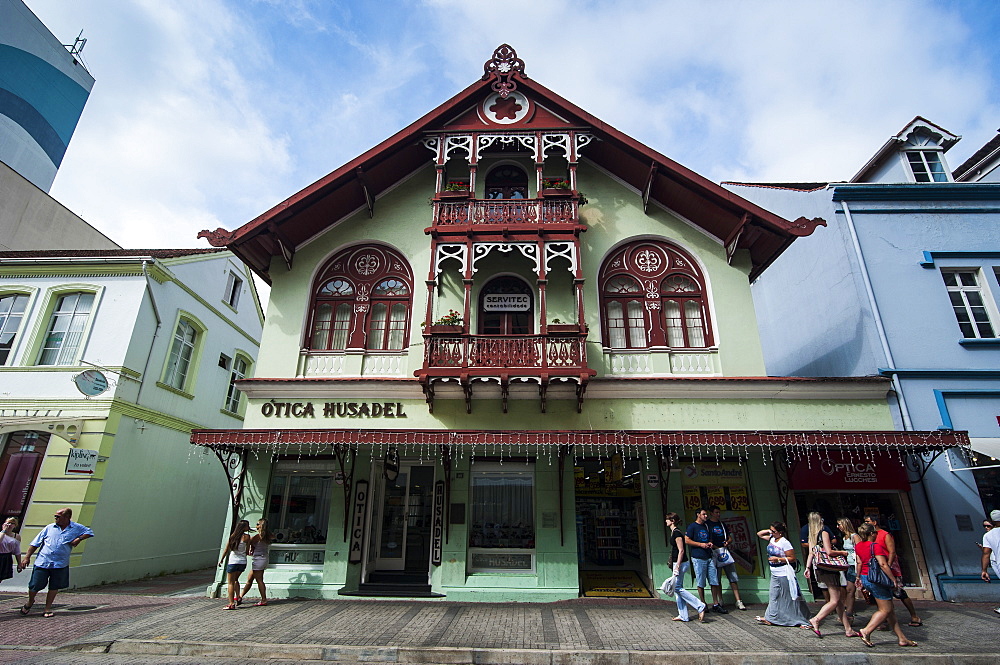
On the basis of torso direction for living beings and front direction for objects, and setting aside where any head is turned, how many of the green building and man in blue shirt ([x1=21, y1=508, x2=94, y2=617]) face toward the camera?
2

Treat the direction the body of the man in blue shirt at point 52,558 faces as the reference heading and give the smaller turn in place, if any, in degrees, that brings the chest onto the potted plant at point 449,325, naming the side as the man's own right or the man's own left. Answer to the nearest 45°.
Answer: approximately 45° to the man's own left

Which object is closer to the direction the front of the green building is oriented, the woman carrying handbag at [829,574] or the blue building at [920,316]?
the woman carrying handbag

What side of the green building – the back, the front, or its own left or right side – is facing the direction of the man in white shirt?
left

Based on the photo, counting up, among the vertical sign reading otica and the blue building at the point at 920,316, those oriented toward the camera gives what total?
2

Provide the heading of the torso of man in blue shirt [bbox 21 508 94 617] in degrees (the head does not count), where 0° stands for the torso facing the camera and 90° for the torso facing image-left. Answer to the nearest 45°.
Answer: approximately 0°

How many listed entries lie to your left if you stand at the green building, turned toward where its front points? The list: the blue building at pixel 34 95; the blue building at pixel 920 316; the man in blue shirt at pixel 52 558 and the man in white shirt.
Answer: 2

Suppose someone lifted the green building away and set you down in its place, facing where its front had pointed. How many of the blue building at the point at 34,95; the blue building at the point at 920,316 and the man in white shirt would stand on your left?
2

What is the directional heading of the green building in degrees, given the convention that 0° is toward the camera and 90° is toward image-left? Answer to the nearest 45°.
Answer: approximately 0°

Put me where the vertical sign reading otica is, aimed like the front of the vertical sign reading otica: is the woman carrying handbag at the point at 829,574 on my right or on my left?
on my left
